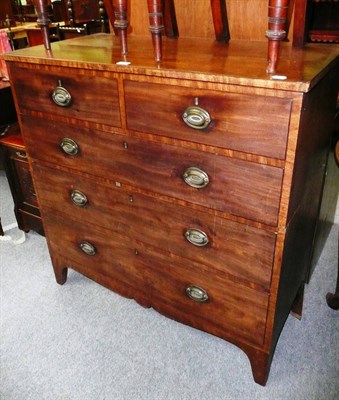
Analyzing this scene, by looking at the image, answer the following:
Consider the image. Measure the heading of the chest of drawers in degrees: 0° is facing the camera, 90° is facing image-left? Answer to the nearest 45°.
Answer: approximately 45°

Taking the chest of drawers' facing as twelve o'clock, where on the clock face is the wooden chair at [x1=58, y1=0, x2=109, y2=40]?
The wooden chair is roughly at 4 o'clock from the chest of drawers.
